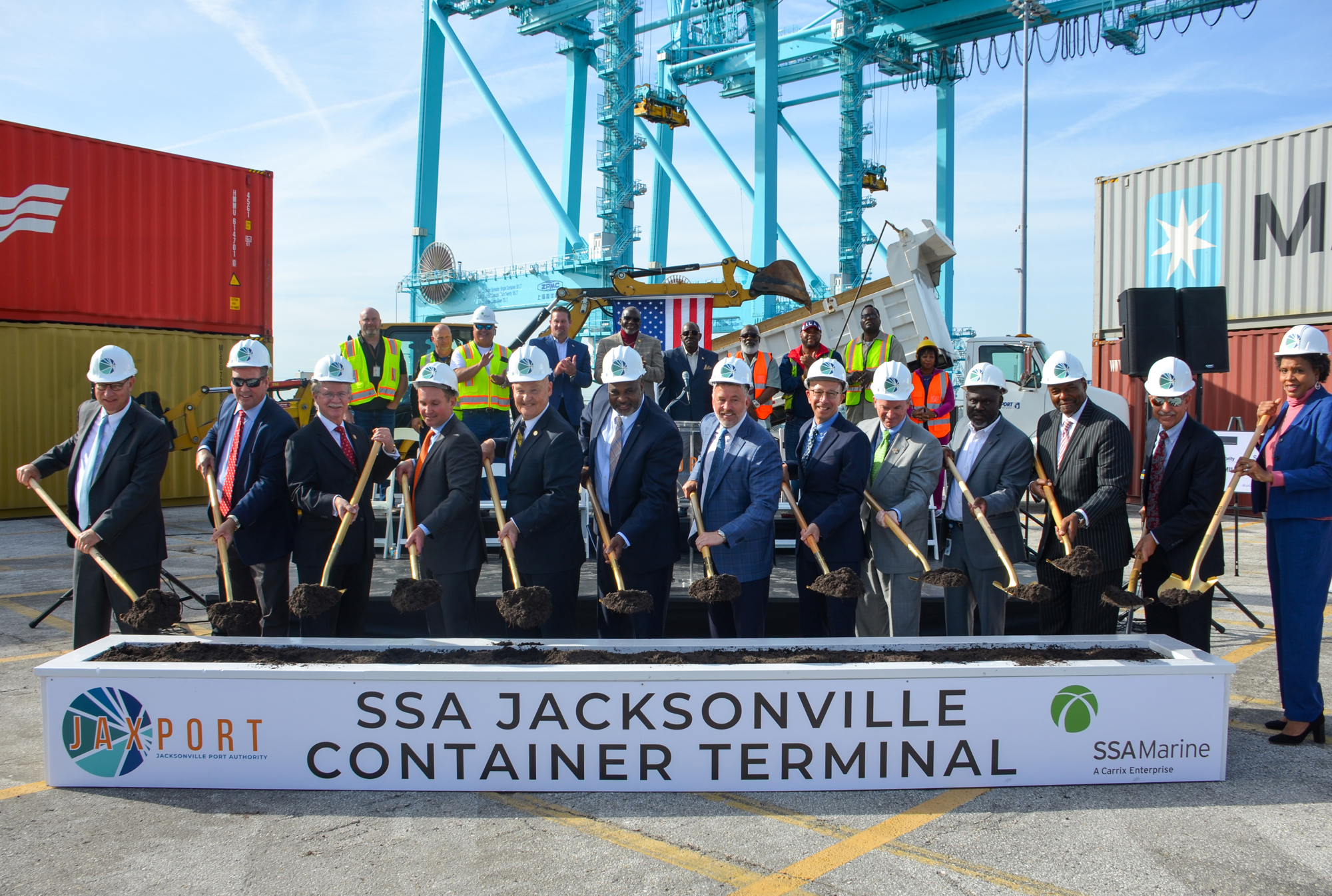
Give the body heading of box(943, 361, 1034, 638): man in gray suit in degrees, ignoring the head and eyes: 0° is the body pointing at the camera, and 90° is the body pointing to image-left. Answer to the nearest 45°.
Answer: approximately 45°

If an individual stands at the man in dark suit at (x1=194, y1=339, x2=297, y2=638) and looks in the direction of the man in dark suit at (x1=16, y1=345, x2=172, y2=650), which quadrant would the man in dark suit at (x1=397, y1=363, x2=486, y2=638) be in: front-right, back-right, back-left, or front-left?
back-left

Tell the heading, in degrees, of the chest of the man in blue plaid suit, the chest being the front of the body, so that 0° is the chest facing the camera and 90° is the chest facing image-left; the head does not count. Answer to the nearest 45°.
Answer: approximately 45°

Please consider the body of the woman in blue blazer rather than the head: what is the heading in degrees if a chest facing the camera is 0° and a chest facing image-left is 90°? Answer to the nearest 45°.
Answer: approximately 45°

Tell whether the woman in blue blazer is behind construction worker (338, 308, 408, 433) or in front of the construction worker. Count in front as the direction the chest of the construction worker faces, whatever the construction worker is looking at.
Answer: in front

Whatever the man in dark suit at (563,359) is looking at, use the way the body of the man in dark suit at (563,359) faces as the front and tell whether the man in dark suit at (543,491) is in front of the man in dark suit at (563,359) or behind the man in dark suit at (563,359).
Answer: in front

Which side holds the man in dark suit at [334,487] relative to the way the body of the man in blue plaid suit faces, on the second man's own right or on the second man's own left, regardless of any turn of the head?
on the second man's own right

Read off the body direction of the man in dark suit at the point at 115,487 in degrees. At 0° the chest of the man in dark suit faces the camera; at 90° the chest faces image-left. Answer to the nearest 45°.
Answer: approximately 45°

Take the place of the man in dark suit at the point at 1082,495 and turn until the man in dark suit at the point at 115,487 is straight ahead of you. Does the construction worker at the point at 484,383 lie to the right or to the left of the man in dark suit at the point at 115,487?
right

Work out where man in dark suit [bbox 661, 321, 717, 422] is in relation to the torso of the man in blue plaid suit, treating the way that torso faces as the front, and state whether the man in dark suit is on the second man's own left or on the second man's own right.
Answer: on the second man's own right

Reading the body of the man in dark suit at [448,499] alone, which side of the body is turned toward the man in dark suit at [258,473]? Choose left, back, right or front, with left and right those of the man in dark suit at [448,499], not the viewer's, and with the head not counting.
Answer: right
